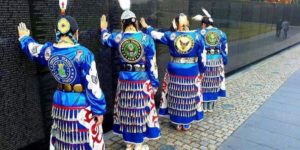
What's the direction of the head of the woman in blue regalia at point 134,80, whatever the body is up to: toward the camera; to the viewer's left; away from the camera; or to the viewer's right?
away from the camera

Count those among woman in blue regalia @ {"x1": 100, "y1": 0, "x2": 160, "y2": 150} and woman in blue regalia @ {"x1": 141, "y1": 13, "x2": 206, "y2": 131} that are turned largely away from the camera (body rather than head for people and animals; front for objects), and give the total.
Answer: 2

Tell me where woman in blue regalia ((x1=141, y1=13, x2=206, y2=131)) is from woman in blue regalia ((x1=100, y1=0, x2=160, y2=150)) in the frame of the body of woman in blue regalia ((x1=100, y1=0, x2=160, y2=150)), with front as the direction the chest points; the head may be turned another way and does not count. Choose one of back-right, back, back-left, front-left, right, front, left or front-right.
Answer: front-right

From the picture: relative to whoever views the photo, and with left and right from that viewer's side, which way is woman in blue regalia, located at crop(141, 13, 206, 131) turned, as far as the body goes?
facing away from the viewer

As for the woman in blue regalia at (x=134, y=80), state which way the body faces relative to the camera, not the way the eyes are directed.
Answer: away from the camera
